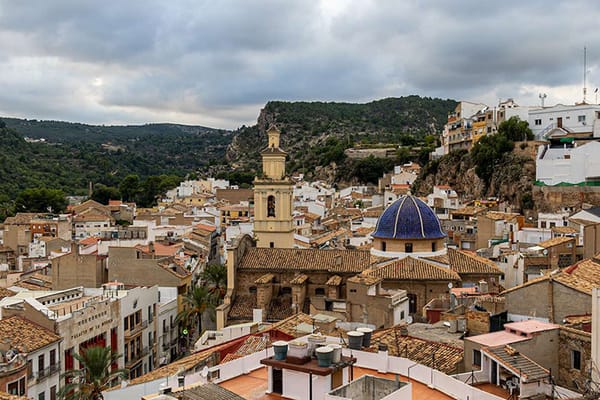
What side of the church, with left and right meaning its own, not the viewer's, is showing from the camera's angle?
left

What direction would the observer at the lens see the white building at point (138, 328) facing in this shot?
facing the viewer and to the right of the viewer

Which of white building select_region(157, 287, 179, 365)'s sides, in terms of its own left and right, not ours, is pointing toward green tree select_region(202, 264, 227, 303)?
left

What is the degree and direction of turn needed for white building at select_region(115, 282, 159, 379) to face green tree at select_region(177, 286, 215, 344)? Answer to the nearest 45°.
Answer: approximately 90° to its left

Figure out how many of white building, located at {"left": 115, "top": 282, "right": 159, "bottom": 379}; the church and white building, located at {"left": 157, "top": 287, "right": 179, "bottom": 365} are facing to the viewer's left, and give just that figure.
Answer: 1

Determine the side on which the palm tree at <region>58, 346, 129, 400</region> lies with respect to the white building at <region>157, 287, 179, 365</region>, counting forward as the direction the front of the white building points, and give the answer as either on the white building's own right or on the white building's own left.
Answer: on the white building's own right

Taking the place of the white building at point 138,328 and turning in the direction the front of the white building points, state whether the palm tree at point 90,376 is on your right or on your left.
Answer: on your right

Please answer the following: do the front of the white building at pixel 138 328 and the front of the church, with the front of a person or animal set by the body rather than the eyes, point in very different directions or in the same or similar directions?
very different directions

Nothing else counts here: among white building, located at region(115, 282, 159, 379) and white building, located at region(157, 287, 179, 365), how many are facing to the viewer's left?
0
